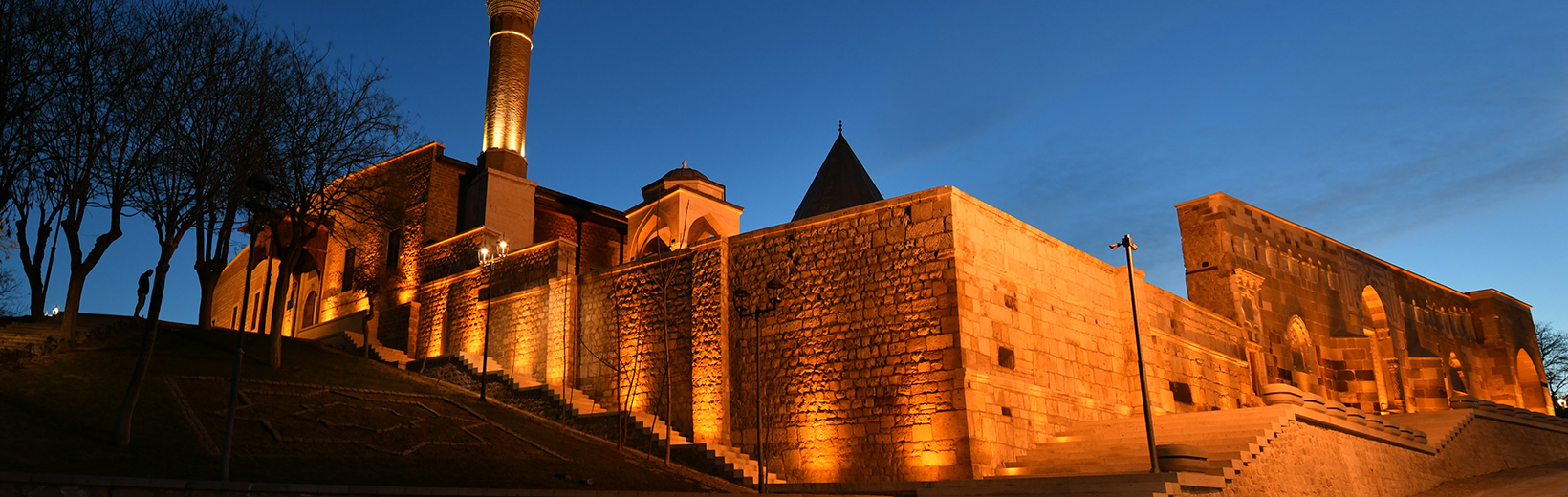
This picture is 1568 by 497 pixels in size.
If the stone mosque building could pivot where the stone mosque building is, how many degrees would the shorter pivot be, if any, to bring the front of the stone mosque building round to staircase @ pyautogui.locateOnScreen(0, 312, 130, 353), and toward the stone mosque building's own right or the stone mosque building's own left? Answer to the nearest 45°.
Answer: approximately 135° to the stone mosque building's own right

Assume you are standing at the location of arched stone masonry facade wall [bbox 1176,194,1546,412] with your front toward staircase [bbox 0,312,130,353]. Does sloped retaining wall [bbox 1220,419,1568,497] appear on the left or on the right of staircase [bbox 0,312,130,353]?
left
